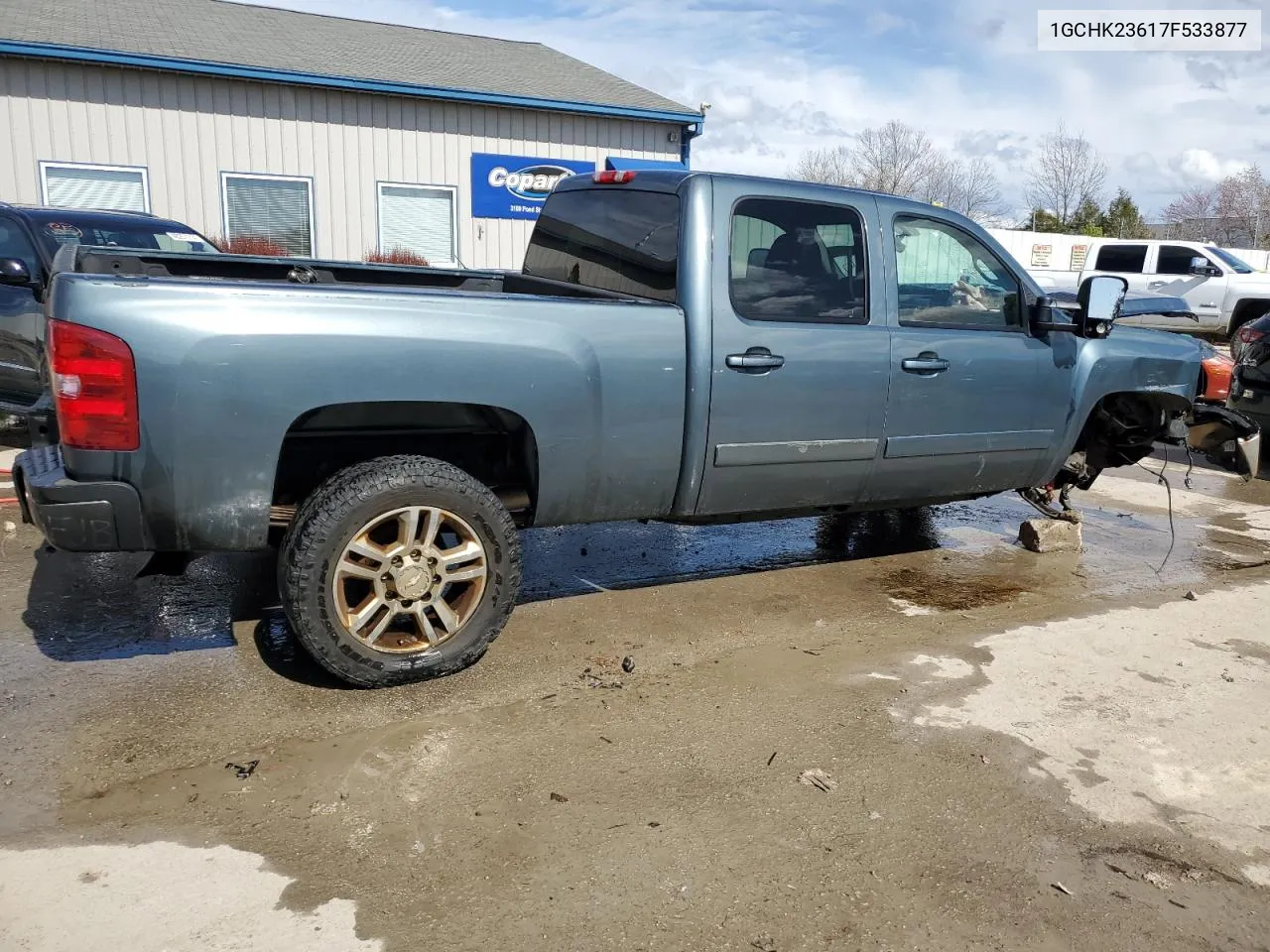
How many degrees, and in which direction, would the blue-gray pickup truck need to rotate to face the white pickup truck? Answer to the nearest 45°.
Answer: approximately 45° to its left

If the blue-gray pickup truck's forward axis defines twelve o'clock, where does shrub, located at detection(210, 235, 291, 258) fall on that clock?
The shrub is roughly at 8 o'clock from the blue-gray pickup truck.

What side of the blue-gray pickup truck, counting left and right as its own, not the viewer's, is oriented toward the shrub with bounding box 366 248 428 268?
left

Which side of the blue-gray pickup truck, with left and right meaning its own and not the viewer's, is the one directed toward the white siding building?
left

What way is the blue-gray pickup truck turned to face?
to the viewer's right
